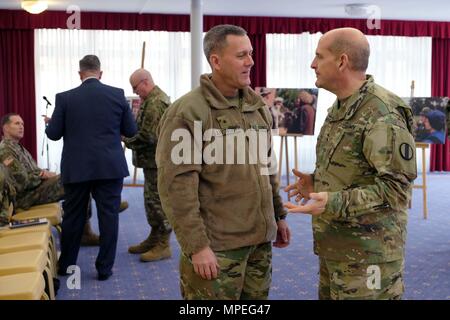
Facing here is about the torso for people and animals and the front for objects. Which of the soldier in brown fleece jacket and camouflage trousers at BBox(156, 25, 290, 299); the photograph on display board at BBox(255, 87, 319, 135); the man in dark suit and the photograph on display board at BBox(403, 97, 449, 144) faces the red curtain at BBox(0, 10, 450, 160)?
the man in dark suit

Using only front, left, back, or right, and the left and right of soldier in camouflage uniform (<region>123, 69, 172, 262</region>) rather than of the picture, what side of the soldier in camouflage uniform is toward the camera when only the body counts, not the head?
left

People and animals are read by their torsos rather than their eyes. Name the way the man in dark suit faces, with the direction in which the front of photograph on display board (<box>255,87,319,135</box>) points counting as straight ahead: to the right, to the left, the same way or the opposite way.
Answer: the opposite way

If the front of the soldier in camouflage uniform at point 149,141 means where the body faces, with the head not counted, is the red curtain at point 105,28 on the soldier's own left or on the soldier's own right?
on the soldier's own right

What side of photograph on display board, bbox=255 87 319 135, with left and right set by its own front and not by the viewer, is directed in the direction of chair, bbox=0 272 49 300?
front

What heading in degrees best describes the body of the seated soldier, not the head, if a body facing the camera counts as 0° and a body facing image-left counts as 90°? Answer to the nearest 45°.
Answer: approximately 270°

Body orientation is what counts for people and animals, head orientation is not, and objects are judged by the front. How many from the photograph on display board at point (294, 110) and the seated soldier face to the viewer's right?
1

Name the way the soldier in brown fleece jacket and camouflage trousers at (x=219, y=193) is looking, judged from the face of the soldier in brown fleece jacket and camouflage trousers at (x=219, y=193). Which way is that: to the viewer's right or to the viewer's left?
to the viewer's right

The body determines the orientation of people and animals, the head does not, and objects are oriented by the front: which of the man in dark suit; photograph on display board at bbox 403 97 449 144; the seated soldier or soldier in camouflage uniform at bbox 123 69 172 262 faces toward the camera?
the photograph on display board

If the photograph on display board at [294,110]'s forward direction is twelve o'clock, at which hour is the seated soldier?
The seated soldier is roughly at 1 o'clock from the photograph on display board.

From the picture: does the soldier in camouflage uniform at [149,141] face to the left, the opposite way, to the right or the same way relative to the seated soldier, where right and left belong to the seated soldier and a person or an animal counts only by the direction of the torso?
the opposite way

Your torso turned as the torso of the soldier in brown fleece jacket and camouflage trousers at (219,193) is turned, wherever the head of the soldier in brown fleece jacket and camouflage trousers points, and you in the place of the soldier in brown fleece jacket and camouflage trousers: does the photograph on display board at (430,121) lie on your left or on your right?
on your left

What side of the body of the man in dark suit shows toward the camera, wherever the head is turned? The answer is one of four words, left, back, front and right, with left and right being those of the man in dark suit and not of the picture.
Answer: back

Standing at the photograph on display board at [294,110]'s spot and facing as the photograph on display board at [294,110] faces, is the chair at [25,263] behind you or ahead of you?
ahead
